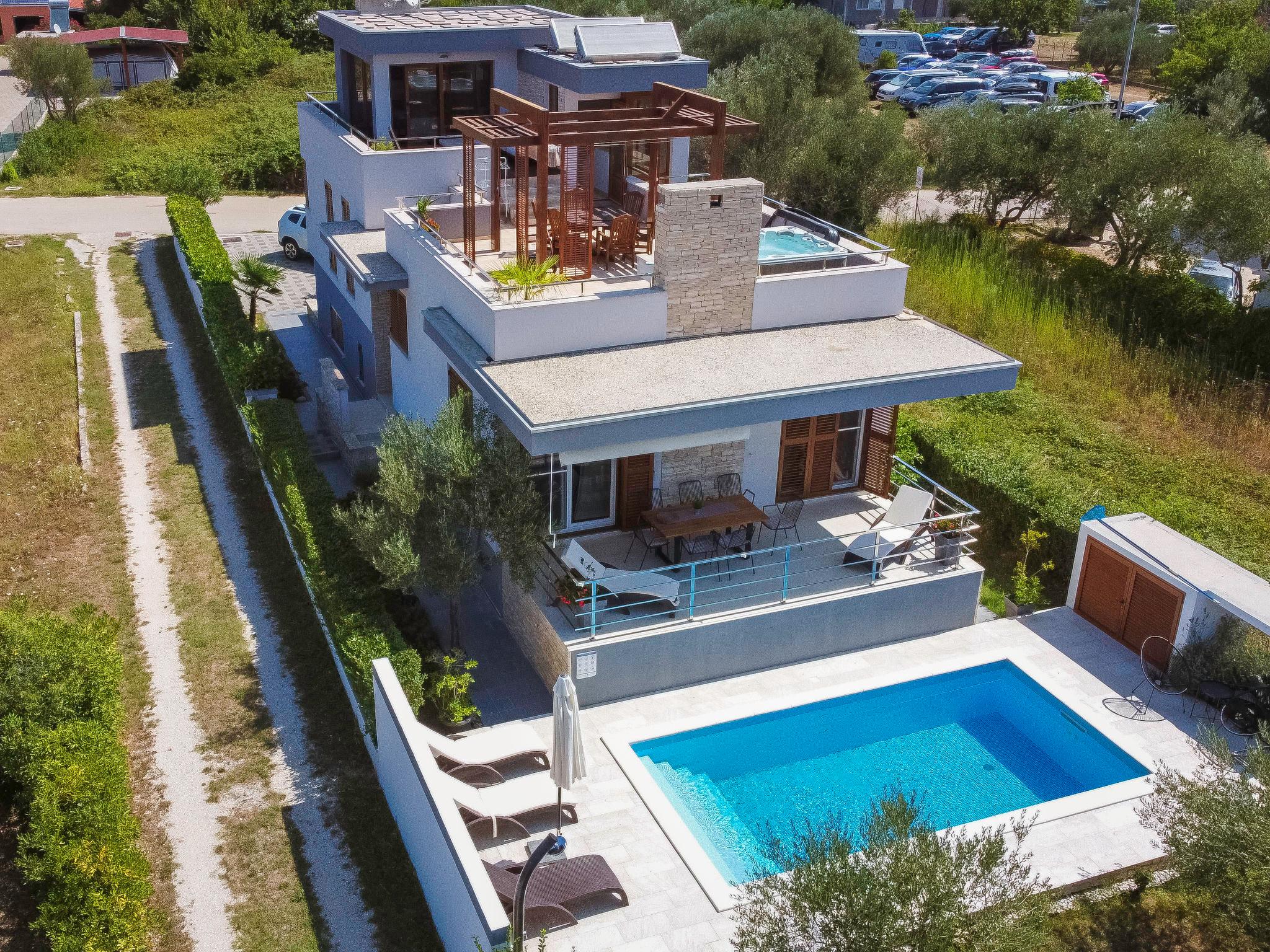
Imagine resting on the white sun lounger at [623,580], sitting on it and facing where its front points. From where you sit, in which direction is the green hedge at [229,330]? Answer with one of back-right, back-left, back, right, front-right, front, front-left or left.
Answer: back

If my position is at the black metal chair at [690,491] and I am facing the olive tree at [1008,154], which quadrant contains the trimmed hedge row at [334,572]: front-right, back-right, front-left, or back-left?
back-left

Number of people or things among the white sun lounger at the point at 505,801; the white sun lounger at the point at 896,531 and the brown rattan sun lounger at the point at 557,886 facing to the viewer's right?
2

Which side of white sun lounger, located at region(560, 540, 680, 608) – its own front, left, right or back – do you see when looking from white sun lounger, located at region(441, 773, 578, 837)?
right

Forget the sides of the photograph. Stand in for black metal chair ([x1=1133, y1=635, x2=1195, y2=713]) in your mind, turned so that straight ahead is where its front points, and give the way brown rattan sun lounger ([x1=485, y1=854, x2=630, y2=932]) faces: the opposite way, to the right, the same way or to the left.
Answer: the opposite way

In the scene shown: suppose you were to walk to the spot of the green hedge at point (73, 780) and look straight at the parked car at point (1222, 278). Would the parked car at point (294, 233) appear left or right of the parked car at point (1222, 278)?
left

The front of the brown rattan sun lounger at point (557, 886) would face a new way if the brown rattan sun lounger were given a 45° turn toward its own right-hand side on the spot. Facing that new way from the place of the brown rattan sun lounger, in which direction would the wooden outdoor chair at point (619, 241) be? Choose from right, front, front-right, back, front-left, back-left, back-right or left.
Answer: back-left

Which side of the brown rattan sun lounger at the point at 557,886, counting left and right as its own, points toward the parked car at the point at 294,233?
left

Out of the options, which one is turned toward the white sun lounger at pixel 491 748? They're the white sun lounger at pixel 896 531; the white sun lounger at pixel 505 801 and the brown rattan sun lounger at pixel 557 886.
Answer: the white sun lounger at pixel 896 531

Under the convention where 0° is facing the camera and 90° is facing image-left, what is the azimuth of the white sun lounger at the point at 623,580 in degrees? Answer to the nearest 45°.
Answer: approximately 315°

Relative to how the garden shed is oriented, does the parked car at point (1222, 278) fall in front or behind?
behind

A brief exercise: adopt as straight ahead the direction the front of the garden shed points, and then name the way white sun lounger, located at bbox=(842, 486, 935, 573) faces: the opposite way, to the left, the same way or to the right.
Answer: the same way

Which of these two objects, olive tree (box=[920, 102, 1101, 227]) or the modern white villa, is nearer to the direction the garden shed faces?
the modern white villa

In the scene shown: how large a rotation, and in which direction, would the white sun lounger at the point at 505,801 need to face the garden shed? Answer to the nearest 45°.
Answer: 0° — it already faces it

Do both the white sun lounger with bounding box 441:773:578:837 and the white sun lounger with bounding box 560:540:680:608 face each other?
no

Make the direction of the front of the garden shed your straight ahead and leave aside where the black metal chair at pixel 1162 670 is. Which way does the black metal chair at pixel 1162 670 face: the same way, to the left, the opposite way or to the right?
the same way

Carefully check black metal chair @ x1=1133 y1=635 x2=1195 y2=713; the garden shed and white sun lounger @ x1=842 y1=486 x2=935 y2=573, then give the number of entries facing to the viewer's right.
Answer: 0

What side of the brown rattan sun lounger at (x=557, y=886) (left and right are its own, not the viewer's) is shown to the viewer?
right

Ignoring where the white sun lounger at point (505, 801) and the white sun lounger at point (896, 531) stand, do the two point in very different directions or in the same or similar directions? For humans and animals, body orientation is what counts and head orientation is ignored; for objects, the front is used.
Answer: very different directions

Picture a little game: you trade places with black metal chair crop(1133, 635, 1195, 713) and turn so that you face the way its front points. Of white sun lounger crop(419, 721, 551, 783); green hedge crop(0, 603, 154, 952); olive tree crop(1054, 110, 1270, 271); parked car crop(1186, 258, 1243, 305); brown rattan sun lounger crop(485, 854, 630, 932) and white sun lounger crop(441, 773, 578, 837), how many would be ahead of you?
4

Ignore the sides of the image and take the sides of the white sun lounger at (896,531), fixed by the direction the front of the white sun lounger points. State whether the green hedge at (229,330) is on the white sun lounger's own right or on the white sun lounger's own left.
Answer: on the white sun lounger's own right
